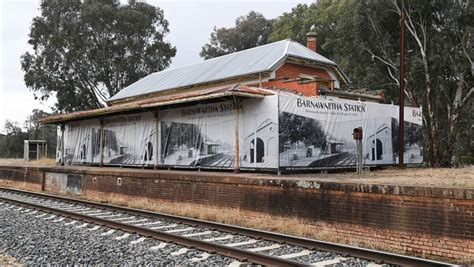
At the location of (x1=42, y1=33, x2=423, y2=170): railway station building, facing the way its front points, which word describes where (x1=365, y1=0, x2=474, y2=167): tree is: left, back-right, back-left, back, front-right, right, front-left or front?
back

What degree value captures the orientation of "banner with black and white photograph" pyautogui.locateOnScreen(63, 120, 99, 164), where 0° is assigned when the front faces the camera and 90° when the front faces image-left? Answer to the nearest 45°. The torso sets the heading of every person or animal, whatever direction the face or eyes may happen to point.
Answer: approximately 45°

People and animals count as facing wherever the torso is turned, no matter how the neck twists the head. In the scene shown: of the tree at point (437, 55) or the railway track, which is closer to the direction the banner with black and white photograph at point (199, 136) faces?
the railway track

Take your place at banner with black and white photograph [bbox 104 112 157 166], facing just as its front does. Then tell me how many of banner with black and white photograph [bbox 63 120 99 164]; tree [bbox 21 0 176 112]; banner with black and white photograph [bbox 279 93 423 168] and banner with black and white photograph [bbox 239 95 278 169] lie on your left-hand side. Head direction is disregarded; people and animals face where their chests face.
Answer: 2

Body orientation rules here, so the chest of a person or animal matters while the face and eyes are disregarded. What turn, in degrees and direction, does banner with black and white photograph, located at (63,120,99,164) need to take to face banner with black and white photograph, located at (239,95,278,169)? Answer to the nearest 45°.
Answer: approximately 90° to its left

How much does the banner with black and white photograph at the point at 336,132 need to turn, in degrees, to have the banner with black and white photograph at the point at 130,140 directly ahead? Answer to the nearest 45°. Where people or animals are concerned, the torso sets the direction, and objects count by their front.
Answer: approximately 135° to its right

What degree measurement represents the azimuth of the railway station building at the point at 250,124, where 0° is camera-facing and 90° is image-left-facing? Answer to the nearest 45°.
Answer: approximately 45°

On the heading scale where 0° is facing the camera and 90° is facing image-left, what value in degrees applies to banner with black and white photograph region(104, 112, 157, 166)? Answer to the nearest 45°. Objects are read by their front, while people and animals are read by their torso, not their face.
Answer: approximately 45°
